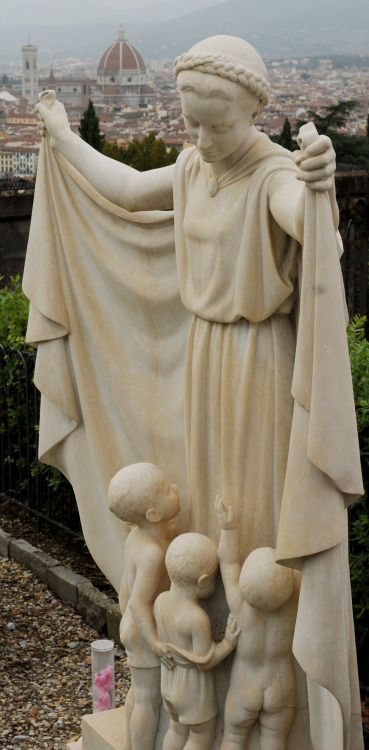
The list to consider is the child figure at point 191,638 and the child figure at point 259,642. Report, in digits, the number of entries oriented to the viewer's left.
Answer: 0

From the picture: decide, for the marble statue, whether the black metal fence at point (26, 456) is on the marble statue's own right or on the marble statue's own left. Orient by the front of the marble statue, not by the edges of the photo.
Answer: on the marble statue's own right

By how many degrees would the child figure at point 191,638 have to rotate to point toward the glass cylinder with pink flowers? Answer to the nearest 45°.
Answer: approximately 45° to its left

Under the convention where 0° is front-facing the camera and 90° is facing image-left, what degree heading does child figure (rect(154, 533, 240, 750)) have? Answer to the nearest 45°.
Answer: approximately 225°

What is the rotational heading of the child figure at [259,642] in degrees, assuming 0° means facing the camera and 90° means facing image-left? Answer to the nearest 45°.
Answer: approximately 180°

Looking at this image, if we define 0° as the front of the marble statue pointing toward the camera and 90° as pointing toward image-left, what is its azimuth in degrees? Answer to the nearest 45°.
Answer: approximately 45°

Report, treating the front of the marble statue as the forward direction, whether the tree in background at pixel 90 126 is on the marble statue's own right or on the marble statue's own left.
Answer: on the marble statue's own right

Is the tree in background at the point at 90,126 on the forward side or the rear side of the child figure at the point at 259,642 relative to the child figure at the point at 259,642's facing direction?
on the forward side
